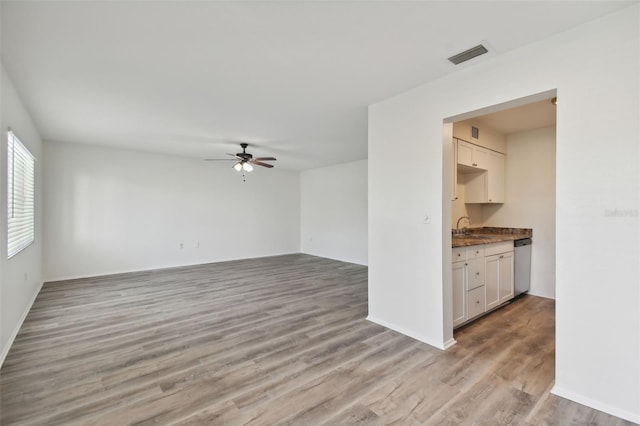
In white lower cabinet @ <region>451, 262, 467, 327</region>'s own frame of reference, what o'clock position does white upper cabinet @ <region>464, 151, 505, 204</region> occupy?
The white upper cabinet is roughly at 8 o'clock from the white lower cabinet.

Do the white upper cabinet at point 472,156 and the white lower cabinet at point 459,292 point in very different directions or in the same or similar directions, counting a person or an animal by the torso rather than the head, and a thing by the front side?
same or similar directions

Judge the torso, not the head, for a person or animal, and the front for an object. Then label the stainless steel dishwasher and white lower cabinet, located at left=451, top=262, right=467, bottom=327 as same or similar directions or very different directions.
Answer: same or similar directions

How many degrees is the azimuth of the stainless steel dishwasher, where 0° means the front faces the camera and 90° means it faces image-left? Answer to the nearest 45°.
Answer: approximately 315°

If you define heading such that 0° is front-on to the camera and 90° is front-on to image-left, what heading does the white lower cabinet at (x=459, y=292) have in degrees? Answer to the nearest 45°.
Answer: approximately 315°

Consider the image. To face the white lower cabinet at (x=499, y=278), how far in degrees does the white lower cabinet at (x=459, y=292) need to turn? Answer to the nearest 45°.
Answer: approximately 90° to its left

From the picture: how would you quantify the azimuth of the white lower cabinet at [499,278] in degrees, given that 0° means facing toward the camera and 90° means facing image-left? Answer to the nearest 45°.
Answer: approximately 315°

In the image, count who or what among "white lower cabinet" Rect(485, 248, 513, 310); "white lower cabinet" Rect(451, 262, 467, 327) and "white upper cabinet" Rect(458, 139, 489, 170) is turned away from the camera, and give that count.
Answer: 0

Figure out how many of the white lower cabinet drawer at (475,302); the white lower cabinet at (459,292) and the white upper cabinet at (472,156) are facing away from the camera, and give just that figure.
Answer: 0

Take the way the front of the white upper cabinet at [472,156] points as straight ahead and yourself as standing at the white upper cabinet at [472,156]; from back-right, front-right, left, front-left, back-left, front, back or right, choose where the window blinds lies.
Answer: right
